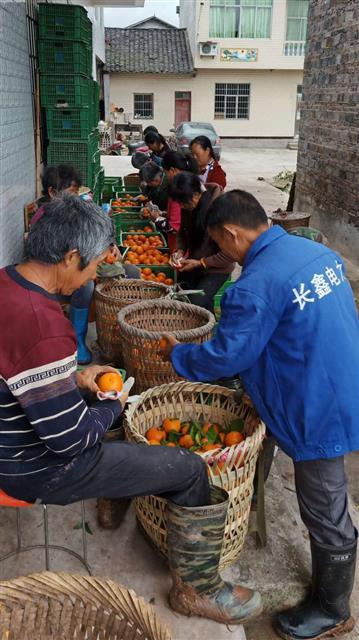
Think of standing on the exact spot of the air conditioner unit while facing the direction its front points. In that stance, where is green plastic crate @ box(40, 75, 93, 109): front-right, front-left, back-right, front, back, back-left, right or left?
front

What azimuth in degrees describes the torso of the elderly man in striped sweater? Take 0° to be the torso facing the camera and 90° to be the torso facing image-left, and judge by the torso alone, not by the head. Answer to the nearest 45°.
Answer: approximately 270°

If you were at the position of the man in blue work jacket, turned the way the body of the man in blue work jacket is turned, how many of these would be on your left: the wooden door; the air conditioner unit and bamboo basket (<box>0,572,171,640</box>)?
1

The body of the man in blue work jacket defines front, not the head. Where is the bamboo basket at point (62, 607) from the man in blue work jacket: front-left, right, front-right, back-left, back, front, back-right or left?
left

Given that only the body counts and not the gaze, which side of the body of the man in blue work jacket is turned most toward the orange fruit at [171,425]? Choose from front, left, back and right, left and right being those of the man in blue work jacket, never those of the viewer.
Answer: front

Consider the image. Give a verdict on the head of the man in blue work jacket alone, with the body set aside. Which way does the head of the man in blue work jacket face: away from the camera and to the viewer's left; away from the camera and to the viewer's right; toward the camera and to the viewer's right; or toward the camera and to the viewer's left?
away from the camera and to the viewer's left

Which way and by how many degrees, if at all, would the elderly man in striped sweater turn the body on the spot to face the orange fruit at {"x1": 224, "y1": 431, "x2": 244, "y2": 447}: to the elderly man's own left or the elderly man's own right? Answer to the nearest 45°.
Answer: approximately 45° to the elderly man's own left

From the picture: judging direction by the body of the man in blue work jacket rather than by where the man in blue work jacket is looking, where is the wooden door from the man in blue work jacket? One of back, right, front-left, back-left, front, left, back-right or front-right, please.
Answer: front-right

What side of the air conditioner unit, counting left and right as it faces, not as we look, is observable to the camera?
front

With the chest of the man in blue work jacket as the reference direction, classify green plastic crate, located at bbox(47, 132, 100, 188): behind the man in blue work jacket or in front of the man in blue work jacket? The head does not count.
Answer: in front

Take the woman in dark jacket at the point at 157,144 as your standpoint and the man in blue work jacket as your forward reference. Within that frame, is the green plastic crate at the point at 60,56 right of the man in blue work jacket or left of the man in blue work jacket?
right

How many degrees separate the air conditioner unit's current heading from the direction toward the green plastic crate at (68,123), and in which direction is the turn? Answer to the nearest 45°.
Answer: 0° — it already faces it

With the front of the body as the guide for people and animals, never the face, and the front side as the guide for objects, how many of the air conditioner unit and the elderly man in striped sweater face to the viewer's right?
1

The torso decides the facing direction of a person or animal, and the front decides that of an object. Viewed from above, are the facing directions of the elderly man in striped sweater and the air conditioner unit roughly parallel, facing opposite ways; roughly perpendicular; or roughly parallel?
roughly perpendicular

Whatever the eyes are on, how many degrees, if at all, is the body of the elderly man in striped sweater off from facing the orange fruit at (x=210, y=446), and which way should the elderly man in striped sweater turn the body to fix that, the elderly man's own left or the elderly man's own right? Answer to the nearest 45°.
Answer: approximately 45° to the elderly man's own left

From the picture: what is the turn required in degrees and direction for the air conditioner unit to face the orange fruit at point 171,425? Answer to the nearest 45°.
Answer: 0° — it already faces it

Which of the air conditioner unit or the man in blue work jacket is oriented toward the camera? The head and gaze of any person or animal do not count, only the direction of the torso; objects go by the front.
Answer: the air conditioner unit

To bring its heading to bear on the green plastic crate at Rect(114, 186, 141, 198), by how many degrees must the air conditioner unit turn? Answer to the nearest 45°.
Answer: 0° — it already faces it

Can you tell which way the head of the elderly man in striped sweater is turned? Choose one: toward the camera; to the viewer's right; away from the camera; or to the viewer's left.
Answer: to the viewer's right

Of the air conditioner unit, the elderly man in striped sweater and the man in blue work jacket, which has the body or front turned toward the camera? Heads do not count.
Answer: the air conditioner unit
